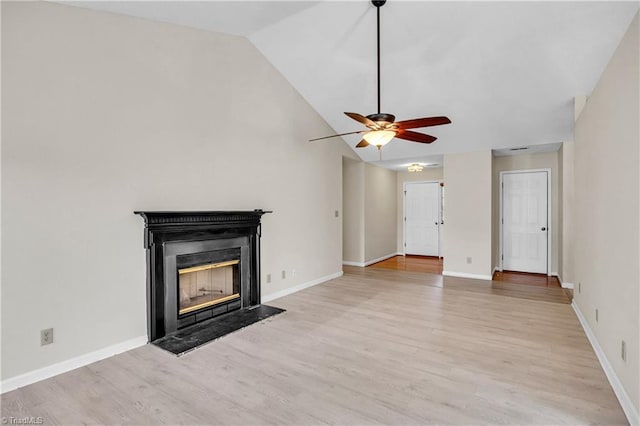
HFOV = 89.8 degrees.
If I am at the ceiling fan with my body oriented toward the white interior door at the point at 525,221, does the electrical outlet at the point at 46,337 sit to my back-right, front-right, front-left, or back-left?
back-left

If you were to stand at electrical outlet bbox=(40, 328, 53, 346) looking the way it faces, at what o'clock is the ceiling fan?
The ceiling fan is roughly at 10 o'clock from the electrical outlet.

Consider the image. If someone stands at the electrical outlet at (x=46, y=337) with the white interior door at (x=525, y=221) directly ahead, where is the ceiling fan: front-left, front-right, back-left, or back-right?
front-right

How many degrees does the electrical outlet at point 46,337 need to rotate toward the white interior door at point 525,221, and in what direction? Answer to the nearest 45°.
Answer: approximately 90° to its left
